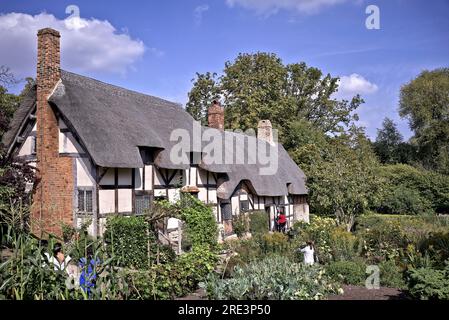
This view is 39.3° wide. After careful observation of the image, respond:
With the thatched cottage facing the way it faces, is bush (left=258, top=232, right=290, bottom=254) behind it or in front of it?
in front

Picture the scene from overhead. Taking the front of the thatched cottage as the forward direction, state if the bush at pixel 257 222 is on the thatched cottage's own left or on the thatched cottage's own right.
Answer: on the thatched cottage's own left

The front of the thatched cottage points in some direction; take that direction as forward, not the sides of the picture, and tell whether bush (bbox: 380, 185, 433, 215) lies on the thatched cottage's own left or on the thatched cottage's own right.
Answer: on the thatched cottage's own left

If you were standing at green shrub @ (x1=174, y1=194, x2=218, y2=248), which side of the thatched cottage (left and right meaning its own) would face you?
front

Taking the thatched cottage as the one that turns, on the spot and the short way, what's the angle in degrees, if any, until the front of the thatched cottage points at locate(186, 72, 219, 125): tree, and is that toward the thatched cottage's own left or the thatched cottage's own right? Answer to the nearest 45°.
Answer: approximately 135° to the thatched cottage's own left

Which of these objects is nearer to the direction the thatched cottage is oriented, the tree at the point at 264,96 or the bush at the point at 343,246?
the bush

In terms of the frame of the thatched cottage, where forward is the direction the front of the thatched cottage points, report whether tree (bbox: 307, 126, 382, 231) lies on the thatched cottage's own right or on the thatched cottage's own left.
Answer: on the thatched cottage's own left

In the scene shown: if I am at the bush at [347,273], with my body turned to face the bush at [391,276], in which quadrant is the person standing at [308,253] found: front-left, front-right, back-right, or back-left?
back-left

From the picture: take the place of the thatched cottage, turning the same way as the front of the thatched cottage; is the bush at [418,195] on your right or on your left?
on your left

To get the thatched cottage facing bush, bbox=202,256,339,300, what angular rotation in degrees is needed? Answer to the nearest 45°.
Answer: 0° — it already faces it

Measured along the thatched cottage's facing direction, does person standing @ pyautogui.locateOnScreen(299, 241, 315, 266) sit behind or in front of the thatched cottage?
in front
